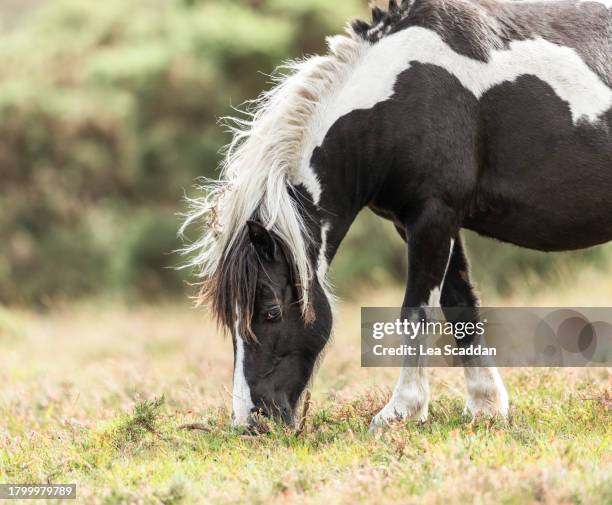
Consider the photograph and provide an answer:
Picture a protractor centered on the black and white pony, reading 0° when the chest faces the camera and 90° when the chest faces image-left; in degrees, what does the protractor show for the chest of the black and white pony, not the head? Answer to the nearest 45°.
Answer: approximately 90°
